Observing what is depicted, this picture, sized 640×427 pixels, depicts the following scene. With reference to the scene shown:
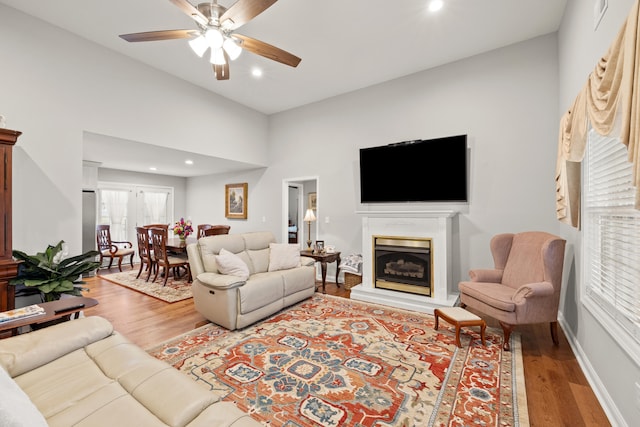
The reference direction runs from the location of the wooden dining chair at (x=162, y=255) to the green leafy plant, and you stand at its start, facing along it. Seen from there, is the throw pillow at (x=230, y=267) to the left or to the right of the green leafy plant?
left

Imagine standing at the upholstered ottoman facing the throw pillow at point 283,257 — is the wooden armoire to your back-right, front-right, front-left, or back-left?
front-left

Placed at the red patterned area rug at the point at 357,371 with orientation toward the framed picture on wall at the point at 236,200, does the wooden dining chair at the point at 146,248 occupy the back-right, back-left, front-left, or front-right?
front-left

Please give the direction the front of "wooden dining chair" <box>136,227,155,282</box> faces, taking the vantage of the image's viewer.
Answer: facing away from the viewer and to the right of the viewer

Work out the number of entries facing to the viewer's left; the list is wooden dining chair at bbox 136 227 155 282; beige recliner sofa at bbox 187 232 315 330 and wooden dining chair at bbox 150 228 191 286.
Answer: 0

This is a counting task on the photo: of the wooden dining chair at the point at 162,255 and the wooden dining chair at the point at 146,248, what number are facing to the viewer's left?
0

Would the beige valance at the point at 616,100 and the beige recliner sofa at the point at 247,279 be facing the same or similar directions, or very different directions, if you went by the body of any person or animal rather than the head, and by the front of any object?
very different directions

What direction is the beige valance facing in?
to the viewer's left

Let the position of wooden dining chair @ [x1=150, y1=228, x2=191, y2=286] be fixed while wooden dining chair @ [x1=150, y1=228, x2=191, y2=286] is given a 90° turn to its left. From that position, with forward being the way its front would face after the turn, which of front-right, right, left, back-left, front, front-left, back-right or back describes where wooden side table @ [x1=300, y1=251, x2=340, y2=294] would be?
back

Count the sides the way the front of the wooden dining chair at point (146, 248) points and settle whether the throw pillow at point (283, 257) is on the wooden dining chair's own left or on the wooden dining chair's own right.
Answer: on the wooden dining chair's own right

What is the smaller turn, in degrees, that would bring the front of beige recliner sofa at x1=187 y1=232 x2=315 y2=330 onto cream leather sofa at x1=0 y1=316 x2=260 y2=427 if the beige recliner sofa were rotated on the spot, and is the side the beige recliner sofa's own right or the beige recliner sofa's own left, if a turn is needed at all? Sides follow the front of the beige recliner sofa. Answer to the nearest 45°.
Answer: approximately 45° to the beige recliner sofa's own right

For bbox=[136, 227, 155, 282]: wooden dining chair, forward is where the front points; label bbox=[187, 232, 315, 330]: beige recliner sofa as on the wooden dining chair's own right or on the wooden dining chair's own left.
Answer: on the wooden dining chair's own right

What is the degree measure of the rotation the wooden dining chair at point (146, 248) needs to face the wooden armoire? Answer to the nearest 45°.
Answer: approximately 135° to its right

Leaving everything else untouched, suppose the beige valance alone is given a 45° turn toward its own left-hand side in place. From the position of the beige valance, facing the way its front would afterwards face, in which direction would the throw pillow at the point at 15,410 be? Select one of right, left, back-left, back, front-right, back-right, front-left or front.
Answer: front

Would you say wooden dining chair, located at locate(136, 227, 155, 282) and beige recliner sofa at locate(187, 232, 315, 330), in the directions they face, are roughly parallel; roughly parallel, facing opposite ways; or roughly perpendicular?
roughly perpendicular

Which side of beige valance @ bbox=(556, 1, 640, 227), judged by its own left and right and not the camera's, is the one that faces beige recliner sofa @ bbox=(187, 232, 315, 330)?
front

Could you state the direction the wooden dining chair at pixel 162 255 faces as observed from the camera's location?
facing away from the viewer and to the right of the viewer
